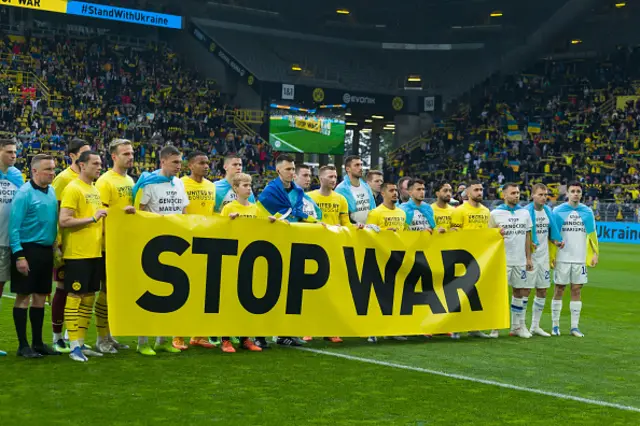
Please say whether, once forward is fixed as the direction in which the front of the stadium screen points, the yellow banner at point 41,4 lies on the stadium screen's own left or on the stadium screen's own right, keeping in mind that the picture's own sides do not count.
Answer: on the stadium screen's own right

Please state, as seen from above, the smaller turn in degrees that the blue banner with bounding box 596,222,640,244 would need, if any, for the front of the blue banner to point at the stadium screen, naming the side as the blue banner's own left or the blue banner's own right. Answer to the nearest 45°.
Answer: approximately 90° to the blue banner's own right

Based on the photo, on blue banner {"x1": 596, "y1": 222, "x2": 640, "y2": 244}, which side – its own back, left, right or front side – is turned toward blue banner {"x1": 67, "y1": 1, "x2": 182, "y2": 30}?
right

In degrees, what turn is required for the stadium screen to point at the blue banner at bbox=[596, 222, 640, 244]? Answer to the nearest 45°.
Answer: approximately 45° to its left

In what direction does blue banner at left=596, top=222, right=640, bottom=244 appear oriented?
toward the camera

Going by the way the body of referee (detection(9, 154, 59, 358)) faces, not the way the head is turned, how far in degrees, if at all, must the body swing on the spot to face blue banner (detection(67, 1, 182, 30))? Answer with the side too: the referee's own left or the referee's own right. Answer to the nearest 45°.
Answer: approximately 135° to the referee's own left

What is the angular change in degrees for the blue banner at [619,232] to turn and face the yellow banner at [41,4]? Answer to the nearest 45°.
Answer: approximately 90° to its right

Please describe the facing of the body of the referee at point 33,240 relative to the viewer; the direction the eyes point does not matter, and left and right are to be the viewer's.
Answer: facing the viewer and to the right of the viewer

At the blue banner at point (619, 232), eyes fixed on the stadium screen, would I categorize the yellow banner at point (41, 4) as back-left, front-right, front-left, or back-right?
front-left

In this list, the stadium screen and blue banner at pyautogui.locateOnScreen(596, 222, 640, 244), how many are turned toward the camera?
2

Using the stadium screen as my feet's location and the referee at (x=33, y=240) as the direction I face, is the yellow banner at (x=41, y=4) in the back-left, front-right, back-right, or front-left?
front-right

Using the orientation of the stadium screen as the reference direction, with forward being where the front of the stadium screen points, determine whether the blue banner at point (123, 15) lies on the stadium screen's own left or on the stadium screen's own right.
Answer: on the stadium screen's own right

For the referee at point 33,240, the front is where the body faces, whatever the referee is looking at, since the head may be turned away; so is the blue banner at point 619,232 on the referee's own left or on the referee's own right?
on the referee's own left

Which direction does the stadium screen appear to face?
toward the camera

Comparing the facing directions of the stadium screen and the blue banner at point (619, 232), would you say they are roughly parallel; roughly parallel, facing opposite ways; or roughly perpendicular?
roughly parallel
